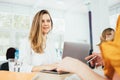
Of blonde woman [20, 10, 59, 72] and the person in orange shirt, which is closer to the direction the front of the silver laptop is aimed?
the blonde woman

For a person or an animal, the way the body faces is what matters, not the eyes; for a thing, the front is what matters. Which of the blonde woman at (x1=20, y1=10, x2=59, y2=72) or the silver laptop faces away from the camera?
the silver laptop

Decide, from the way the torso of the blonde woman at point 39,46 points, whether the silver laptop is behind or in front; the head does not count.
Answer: in front

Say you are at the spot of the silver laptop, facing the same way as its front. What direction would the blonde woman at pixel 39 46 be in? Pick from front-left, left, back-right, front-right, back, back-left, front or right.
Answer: front-left

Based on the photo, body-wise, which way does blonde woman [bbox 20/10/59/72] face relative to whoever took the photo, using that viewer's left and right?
facing the viewer and to the right of the viewer

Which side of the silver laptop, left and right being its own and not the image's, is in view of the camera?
back

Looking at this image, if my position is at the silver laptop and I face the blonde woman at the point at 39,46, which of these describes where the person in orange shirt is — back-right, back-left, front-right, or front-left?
back-left

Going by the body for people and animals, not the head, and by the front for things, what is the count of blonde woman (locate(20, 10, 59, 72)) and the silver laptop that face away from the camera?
1
